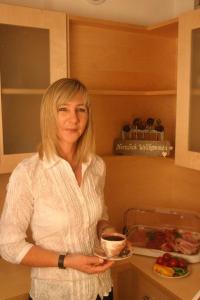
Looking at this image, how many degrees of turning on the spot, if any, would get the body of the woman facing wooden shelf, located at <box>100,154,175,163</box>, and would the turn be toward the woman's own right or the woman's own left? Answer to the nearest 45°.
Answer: approximately 90° to the woman's own left

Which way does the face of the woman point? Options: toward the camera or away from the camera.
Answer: toward the camera

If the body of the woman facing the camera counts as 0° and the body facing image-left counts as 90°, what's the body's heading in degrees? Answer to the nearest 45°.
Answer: approximately 315°

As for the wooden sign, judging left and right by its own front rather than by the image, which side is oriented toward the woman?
front

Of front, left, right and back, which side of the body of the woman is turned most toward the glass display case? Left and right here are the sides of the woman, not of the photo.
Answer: left

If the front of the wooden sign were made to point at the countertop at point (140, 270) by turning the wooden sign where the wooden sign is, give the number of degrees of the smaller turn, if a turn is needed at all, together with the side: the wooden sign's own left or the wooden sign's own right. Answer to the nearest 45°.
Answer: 0° — it already faces it

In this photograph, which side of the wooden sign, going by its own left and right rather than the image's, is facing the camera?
front

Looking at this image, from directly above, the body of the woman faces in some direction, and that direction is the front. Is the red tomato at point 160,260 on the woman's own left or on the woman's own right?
on the woman's own left

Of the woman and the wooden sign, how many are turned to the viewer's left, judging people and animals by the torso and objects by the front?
0

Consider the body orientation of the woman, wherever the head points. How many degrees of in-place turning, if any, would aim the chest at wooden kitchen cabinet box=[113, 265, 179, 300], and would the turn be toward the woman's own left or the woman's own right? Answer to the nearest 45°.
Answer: approximately 90° to the woman's own left
